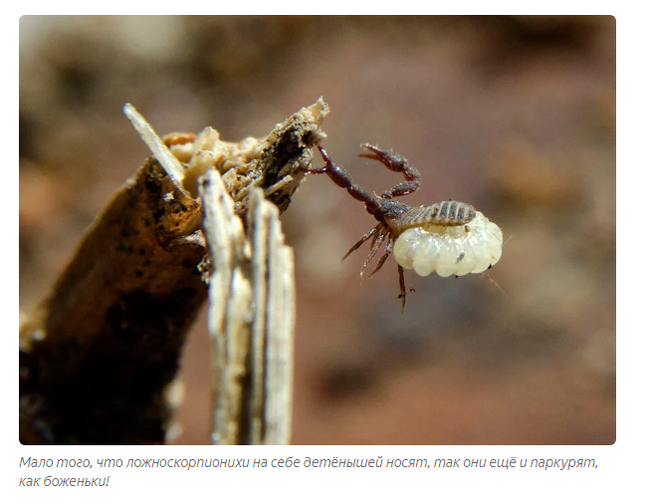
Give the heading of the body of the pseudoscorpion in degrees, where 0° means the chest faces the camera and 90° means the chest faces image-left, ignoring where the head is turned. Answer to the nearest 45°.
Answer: approximately 90°
